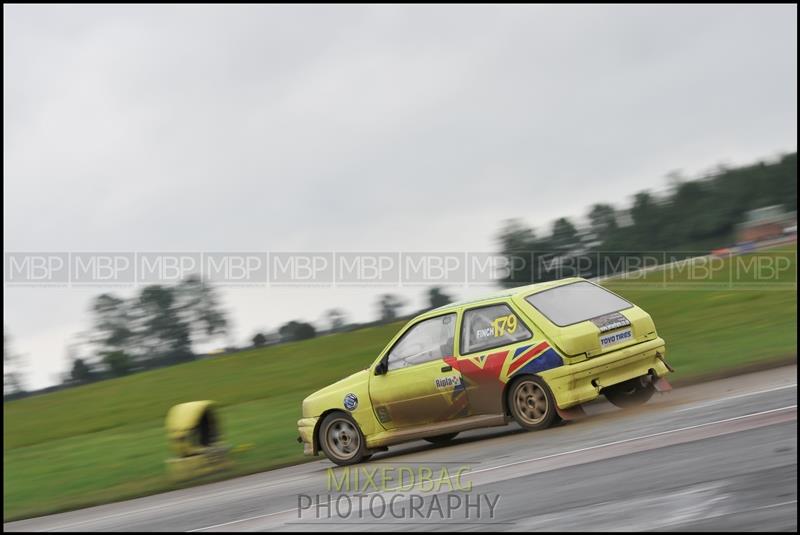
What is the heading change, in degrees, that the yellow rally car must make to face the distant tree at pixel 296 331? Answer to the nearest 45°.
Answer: approximately 45° to its right

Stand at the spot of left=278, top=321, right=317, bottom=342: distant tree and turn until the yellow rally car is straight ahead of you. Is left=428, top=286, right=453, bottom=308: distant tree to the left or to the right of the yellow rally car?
left

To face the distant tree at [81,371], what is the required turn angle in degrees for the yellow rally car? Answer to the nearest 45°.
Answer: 0° — it already faces it

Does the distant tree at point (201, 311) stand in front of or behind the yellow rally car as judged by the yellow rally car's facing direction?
in front

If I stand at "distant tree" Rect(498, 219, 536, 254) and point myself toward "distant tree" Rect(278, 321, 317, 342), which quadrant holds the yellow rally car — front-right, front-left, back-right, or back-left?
front-left

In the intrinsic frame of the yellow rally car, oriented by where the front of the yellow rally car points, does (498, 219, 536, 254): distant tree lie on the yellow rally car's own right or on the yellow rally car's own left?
on the yellow rally car's own right

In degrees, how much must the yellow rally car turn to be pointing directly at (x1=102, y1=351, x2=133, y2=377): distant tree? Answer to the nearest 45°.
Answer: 0° — it already faces it

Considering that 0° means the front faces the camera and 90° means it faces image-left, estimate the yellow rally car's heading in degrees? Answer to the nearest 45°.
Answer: approximately 135°

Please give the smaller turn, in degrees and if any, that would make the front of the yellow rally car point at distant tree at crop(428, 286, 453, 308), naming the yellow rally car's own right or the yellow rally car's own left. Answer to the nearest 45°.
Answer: approximately 45° to the yellow rally car's own right

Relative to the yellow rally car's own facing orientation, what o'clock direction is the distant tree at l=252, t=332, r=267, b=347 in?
The distant tree is roughly at 1 o'clock from the yellow rally car.
